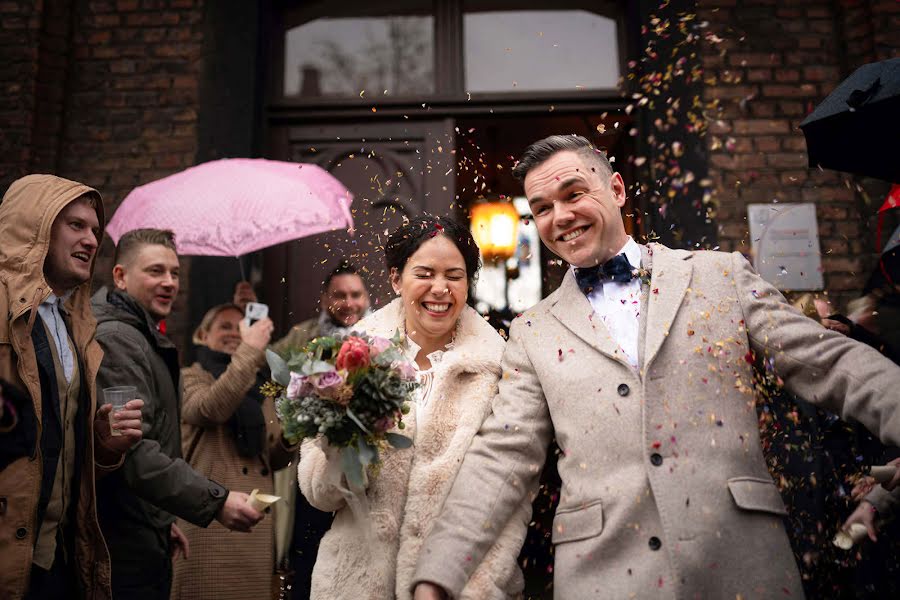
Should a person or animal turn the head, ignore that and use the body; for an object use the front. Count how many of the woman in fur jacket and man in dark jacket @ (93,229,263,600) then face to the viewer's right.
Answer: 1

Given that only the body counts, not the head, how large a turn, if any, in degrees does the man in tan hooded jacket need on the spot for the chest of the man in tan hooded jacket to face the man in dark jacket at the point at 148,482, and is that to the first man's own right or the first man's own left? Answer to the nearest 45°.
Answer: approximately 90° to the first man's own left

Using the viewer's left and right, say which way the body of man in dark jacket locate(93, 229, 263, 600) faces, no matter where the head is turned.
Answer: facing to the right of the viewer

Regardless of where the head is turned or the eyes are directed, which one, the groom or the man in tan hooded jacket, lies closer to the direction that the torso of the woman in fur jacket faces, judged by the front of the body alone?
the groom

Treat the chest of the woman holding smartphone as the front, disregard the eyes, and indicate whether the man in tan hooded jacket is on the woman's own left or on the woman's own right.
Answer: on the woman's own right

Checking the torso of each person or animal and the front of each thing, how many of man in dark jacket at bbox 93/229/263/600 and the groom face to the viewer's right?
1
